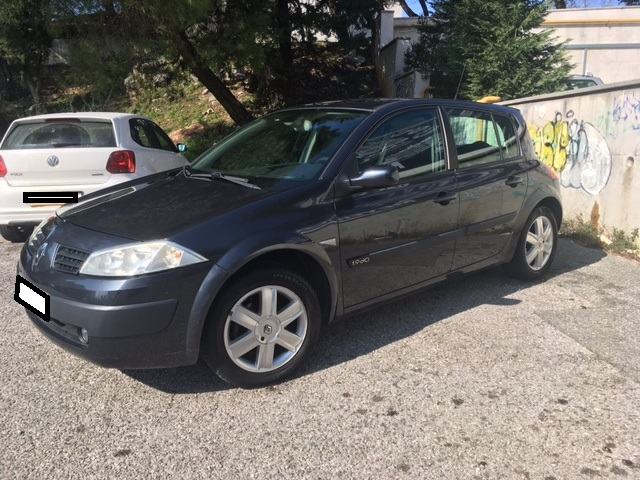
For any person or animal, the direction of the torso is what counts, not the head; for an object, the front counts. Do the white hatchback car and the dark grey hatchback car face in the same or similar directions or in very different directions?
very different directions

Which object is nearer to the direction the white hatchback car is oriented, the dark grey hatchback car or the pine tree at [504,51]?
the pine tree

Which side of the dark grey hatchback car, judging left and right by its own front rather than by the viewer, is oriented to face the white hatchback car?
right

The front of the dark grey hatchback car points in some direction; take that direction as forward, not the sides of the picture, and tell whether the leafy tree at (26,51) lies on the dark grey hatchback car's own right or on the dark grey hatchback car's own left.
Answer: on the dark grey hatchback car's own right

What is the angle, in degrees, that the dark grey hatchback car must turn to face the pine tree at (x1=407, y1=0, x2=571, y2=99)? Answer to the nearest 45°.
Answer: approximately 180°

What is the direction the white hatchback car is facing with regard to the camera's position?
facing away from the viewer and to the right of the viewer
